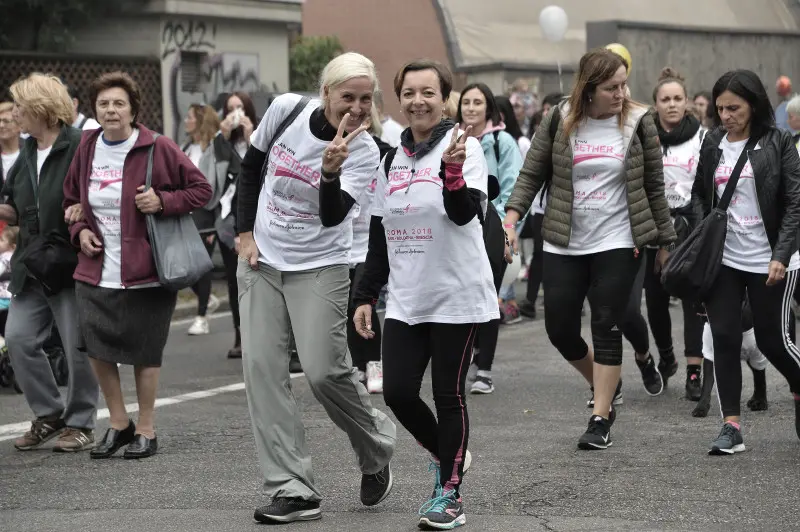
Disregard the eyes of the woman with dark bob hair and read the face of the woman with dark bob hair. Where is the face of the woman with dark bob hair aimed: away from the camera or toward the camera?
toward the camera

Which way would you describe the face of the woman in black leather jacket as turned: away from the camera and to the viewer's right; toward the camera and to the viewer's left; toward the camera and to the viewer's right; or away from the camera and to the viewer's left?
toward the camera and to the viewer's left

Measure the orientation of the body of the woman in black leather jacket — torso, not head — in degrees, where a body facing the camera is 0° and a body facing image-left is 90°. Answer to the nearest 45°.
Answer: approximately 45°

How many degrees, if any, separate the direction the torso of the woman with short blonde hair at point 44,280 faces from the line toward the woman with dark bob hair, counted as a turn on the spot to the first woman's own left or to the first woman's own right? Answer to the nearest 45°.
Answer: approximately 90° to the first woman's own left

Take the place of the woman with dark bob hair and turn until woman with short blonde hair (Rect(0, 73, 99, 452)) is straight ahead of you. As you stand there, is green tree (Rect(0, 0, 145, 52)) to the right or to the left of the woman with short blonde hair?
right

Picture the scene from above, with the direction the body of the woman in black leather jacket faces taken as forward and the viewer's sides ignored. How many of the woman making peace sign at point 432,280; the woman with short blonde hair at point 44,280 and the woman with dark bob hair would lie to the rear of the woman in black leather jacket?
0

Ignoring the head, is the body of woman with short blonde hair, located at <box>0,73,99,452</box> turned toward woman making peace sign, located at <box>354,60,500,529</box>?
no
